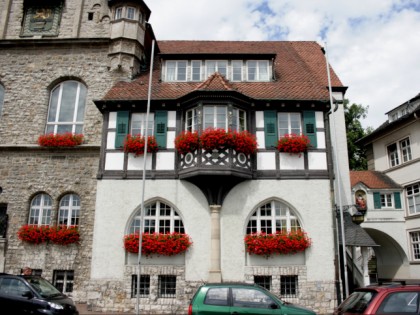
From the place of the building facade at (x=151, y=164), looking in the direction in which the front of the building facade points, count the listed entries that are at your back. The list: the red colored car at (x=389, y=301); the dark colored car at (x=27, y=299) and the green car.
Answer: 0

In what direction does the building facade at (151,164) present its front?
toward the camera

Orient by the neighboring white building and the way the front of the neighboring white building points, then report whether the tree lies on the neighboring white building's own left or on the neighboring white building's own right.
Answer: on the neighboring white building's own right

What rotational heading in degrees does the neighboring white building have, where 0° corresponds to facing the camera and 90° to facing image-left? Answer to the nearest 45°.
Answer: approximately 45°

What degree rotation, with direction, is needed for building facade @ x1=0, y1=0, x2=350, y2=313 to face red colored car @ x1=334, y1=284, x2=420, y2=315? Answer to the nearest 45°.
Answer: approximately 45° to its left

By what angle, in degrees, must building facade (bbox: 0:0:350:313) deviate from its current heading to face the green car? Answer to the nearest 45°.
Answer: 0° — it already faces it
